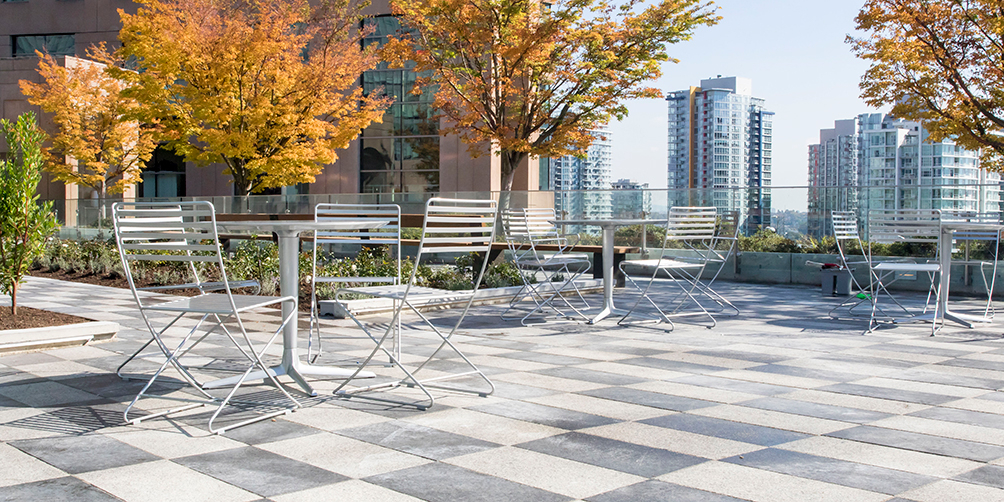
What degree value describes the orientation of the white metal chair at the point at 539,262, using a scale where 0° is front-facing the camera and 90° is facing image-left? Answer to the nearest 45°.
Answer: approximately 315°

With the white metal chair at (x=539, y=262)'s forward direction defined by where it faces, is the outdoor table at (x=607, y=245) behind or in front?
in front

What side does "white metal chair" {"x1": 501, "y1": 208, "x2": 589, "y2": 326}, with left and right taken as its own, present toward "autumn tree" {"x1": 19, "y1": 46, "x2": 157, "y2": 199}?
back

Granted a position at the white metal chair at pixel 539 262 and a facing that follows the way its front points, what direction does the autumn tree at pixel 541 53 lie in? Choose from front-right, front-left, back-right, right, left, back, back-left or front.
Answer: back-left

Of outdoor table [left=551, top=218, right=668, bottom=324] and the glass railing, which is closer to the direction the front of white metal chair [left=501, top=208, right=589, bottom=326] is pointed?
the outdoor table

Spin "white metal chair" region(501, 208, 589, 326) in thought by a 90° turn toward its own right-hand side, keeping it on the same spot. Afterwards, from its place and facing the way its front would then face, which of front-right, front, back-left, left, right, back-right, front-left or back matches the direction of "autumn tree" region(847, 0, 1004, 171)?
back

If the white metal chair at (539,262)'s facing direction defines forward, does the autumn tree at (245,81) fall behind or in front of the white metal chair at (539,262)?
behind
